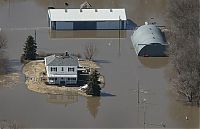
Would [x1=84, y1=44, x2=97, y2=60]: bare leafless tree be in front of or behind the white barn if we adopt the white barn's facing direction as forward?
in front

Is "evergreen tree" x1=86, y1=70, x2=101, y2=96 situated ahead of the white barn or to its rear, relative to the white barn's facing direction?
ahead

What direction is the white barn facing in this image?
toward the camera

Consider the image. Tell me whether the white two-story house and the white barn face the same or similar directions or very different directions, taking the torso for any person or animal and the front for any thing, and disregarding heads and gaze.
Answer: same or similar directions

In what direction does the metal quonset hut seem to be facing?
toward the camera

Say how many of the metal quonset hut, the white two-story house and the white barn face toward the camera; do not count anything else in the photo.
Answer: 3

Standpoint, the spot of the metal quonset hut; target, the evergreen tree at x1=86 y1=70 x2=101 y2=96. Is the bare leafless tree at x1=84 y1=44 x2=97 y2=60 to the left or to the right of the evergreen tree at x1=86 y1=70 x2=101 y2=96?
right

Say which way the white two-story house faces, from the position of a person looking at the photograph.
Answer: facing the viewer

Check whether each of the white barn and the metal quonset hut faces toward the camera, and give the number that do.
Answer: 2

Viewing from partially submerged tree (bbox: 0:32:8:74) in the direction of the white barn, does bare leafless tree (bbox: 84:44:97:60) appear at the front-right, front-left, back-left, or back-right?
front-right

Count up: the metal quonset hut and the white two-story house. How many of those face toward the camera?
2

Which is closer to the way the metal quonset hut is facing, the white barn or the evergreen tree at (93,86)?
the evergreen tree

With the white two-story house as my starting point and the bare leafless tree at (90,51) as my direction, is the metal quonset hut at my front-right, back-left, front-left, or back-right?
front-right

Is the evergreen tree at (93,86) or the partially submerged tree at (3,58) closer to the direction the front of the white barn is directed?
the evergreen tree
